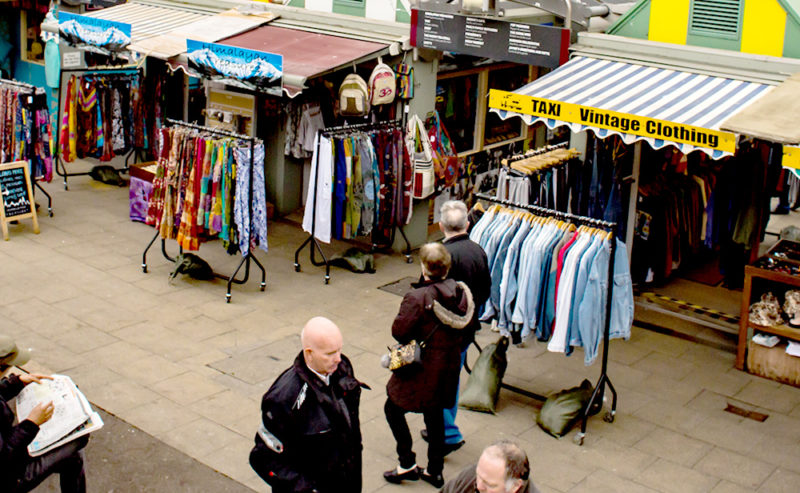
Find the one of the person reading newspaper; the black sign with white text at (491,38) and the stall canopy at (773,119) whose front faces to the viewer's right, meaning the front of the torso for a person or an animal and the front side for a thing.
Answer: the person reading newspaper

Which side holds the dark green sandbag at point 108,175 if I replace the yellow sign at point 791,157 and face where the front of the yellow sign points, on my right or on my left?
on my right

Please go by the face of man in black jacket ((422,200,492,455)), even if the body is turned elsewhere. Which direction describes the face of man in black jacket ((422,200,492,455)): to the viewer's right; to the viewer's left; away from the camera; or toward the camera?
away from the camera

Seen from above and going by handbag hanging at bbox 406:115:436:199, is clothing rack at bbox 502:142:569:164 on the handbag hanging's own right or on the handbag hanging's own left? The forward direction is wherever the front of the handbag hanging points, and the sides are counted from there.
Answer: on the handbag hanging's own left

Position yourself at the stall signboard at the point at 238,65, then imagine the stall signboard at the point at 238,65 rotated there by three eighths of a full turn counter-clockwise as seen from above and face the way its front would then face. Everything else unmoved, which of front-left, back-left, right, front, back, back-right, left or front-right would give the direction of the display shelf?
front-right

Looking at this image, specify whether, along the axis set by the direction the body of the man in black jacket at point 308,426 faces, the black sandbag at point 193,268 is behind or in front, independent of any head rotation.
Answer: behind

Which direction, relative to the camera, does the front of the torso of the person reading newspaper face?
to the viewer's right

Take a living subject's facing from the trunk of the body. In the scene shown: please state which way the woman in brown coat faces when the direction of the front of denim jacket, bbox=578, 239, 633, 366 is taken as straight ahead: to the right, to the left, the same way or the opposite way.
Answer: the opposite way
